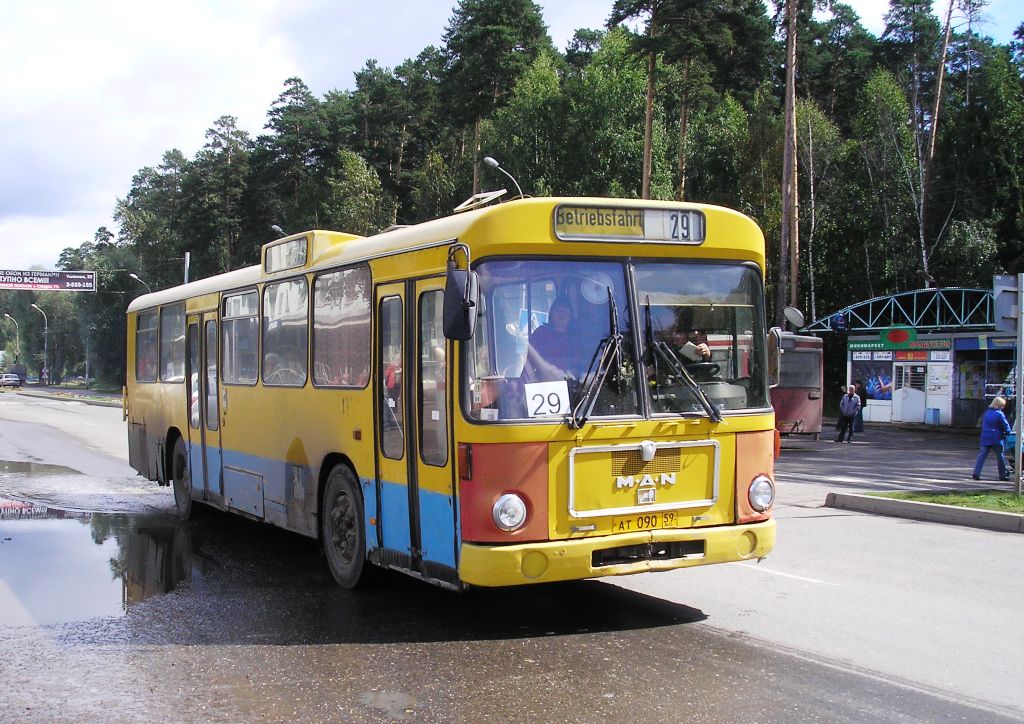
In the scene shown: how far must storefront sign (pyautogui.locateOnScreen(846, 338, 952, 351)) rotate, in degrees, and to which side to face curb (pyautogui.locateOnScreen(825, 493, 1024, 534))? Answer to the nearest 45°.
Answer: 0° — it already faces it

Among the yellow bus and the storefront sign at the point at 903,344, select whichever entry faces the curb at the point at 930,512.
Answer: the storefront sign

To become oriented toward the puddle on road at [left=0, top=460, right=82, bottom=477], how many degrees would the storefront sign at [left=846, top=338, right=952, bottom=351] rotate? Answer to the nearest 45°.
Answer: approximately 45° to its right

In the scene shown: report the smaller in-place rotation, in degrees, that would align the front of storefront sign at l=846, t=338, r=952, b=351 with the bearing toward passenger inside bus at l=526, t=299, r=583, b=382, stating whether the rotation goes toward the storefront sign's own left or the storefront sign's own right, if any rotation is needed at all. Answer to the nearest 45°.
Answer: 0° — it already faces them

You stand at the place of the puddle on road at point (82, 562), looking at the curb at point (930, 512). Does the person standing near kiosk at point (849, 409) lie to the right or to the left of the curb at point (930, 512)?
left

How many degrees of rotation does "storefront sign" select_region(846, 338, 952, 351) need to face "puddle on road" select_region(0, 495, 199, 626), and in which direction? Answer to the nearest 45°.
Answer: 0° — it already faces it

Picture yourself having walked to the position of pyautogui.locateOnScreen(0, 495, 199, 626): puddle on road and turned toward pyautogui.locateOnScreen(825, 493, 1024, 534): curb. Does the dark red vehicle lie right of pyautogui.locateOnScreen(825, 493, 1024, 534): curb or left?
left

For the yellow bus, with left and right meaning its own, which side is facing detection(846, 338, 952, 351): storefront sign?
left

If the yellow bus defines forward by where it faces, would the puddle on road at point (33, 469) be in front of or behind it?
behind

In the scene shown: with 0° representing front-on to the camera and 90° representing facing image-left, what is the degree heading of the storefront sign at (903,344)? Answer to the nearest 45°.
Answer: approximately 0°

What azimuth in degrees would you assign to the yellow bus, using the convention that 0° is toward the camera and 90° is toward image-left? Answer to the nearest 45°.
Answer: approximately 315°
